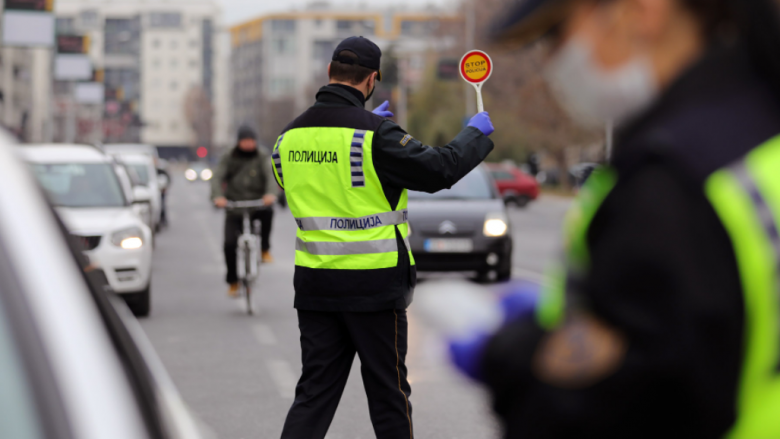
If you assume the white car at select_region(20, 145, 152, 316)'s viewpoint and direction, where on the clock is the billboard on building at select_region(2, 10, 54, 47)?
The billboard on building is roughly at 6 o'clock from the white car.

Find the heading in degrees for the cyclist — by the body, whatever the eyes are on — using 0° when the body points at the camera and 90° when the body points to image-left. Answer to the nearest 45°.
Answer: approximately 0°

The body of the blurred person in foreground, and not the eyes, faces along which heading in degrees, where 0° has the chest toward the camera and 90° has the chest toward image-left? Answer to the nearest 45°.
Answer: approximately 90°

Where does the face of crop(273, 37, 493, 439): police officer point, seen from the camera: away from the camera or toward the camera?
away from the camera

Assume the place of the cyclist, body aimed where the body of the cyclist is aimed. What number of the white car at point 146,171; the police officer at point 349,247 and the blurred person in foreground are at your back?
1

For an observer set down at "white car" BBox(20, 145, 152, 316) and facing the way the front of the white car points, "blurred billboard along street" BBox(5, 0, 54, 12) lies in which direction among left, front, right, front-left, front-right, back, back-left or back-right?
back

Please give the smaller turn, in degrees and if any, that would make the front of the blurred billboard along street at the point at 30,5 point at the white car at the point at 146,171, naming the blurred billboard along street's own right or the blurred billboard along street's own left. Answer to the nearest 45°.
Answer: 0° — it already faces it

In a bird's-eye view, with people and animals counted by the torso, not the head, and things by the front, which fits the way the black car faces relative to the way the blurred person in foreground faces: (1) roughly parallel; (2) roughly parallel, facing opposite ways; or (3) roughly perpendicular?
roughly perpendicular

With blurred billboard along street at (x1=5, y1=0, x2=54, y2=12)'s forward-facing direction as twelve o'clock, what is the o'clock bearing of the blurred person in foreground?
The blurred person in foreground is roughly at 12 o'clock from the blurred billboard along street.

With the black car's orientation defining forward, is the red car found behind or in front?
behind

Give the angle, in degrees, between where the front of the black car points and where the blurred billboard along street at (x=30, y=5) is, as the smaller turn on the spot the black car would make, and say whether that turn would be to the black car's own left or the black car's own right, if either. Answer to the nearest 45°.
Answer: approximately 135° to the black car's own right

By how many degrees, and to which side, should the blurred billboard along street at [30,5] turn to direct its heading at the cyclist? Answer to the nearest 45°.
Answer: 0° — it already faces them

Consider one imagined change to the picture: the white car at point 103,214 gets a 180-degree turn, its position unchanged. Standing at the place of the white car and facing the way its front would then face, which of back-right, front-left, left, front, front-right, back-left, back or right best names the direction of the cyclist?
right

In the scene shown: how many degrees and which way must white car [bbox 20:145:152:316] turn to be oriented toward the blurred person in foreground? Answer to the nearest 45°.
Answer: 0° — it already faces them
